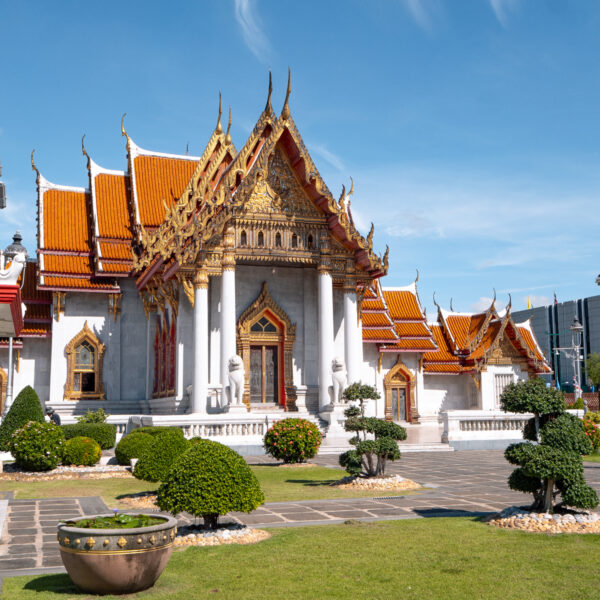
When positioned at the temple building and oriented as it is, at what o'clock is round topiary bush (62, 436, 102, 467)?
The round topiary bush is roughly at 2 o'clock from the temple building.

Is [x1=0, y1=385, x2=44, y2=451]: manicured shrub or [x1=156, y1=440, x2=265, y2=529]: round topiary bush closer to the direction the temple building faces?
the round topiary bush

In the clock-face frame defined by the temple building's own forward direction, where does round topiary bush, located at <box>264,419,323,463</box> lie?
The round topiary bush is roughly at 1 o'clock from the temple building.

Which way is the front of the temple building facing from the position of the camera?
facing the viewer and to the right of the viewer

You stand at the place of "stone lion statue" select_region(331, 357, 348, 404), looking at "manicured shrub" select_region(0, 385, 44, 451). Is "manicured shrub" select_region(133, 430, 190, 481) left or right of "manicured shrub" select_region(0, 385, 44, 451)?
left

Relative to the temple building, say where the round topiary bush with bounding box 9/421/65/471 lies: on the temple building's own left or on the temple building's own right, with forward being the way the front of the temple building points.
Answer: on the temple building's own right

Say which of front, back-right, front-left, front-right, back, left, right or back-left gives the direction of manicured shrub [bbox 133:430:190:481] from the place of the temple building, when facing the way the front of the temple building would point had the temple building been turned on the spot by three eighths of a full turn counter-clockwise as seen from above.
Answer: back

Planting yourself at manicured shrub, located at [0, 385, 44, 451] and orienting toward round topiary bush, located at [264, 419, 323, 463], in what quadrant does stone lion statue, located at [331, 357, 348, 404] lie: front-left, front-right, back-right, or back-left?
front-left

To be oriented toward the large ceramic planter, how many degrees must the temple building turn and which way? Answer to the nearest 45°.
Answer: approximately 45° to its right

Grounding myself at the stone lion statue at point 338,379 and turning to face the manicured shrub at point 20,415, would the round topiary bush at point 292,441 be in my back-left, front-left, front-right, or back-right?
front-left

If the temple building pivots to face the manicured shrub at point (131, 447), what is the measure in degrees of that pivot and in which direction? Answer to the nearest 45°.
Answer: approximately 45° to its right
